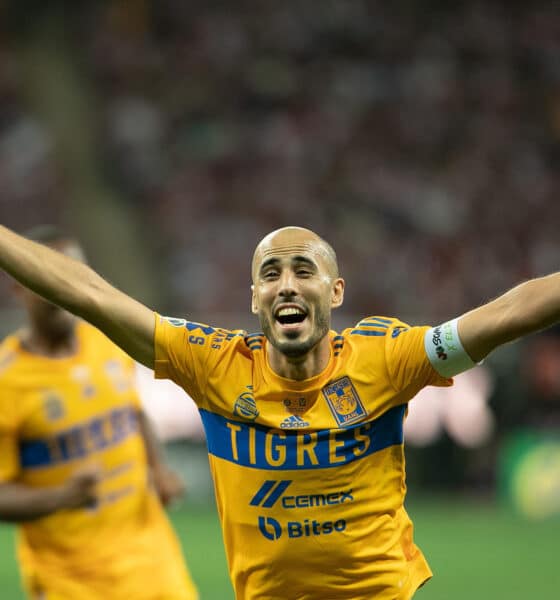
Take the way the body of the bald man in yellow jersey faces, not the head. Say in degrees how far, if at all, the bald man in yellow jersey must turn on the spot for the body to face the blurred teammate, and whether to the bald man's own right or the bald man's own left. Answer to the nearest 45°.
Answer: approximately 135° to the bald man's own right

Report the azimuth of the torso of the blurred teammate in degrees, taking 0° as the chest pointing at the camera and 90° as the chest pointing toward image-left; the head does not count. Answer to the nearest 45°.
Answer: approximately 315°

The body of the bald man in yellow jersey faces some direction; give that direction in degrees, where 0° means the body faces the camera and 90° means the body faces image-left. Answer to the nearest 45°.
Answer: approximately 0°

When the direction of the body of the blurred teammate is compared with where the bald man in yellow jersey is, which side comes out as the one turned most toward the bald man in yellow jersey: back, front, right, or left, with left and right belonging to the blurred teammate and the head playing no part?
front

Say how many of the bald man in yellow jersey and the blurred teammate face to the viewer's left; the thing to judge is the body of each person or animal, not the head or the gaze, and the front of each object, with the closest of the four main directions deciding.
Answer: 0
